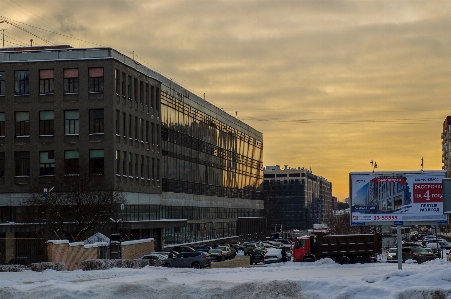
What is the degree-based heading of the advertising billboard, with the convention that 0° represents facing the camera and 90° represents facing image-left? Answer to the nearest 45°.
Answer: approximately 0°
